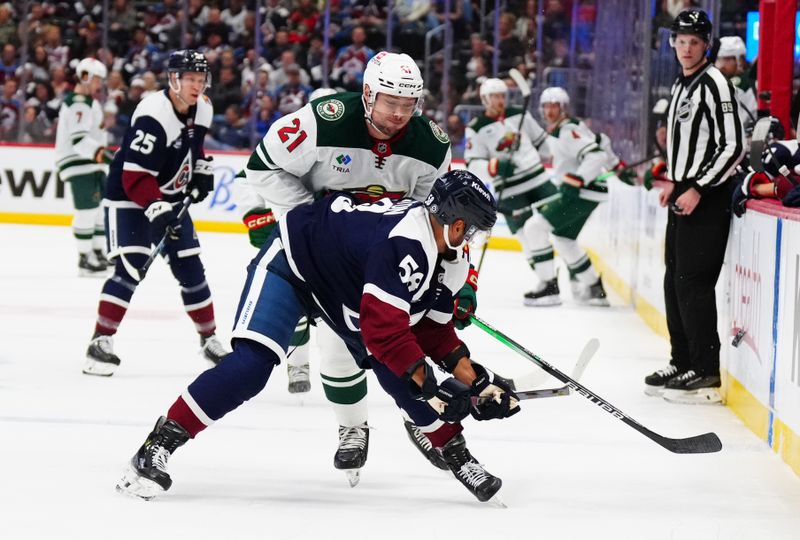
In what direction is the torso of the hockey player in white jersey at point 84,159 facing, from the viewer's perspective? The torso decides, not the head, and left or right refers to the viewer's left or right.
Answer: facing to the right of the viewer

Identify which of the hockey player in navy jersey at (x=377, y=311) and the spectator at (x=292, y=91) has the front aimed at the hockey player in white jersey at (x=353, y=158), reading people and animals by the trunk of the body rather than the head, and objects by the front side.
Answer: the spectator

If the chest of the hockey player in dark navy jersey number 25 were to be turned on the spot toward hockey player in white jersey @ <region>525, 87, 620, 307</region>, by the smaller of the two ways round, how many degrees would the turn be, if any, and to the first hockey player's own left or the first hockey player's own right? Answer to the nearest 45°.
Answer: approximately 90° to the first hockey player's own left

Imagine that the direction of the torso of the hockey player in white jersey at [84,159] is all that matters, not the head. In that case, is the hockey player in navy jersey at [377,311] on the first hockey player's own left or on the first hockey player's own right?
on the first hockey player's own right

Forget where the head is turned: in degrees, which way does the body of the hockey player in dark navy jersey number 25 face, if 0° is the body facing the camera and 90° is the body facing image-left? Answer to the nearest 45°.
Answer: approximately 315°

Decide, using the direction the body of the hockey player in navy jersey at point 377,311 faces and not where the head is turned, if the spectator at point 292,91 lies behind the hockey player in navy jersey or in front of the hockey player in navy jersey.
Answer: behind

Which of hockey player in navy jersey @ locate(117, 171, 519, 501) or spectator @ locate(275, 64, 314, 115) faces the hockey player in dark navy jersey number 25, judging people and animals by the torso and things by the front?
the spectator

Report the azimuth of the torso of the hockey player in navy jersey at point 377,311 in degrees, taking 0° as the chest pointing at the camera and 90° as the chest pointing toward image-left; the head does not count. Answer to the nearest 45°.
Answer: approximately 315°

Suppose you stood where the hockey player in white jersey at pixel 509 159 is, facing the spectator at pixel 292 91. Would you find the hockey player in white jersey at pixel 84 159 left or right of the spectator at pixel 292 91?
left

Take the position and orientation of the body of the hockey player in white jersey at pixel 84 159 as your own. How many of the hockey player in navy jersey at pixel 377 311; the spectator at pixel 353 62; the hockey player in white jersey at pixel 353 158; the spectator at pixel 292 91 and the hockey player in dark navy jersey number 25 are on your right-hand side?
3

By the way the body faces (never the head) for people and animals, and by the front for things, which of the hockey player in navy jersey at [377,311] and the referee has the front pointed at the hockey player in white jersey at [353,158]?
the referee

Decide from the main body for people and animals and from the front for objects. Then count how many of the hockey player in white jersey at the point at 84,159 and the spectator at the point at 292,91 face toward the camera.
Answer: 1
